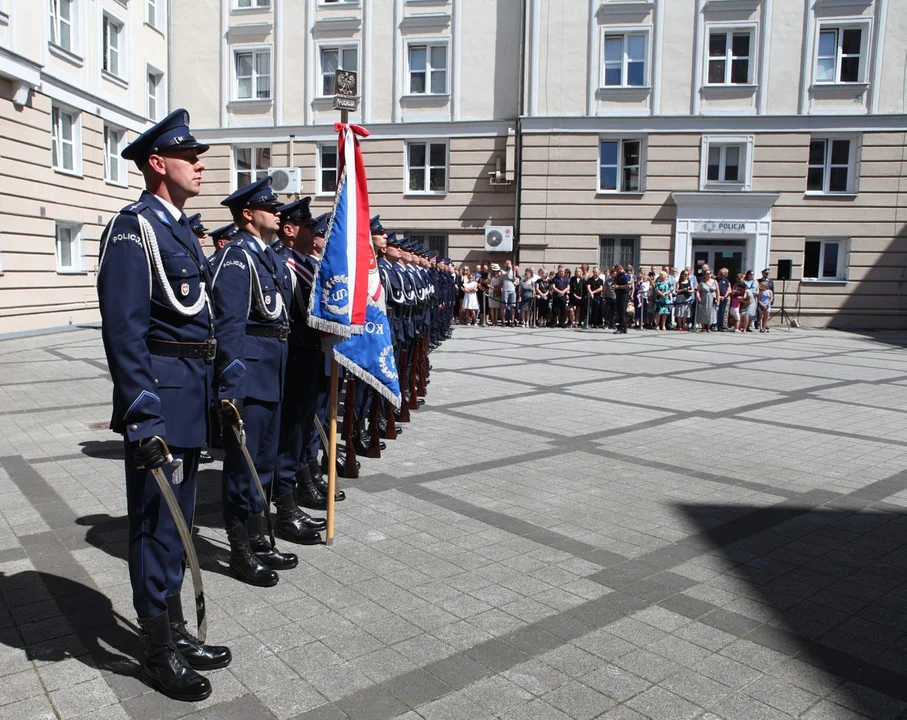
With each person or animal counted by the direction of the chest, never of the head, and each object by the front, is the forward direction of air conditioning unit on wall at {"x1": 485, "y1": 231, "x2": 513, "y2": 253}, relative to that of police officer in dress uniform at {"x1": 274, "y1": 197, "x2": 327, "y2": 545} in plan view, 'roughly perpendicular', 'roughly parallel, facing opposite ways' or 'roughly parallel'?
roughly perpendicular

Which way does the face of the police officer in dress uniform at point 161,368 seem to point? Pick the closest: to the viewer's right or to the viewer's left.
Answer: to the viewer's right

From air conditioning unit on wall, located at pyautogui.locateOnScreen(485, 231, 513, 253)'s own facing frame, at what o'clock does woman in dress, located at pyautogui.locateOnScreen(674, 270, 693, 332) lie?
The woman in dress is roughly at 10 o'clock from the air conditioning unit on wall.

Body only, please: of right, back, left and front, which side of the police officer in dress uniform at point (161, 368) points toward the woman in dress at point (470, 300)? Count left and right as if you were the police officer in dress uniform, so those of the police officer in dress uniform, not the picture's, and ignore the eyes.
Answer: left

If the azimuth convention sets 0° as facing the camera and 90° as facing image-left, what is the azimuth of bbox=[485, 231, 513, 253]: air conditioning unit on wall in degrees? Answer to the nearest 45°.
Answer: approximately 0°

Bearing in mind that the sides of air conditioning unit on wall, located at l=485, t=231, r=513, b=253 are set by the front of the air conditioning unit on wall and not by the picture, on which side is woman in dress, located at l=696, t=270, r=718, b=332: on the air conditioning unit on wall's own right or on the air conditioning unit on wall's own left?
on the air conditioning unit on wall's own left

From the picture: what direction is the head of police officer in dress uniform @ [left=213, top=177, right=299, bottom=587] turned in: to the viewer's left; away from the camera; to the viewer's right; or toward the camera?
to the viewer's right

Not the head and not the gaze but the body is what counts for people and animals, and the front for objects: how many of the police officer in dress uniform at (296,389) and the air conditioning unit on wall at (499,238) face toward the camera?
1

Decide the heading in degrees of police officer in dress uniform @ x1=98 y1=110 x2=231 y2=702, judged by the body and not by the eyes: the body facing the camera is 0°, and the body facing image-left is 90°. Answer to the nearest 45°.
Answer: approximately 270°

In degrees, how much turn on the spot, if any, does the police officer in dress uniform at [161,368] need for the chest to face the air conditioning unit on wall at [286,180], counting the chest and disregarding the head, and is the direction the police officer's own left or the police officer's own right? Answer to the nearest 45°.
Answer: approximately 90° to the police officer's own left

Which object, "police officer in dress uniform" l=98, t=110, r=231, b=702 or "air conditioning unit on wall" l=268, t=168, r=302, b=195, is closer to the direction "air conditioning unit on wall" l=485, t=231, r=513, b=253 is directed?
the police officer in dress uniform

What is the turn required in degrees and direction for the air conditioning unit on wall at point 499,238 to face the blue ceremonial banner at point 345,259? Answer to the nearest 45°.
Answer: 0° — it already faces it

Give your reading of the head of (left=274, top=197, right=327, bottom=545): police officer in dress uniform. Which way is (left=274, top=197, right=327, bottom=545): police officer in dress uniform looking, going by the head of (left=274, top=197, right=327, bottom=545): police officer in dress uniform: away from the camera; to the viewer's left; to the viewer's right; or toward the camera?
to the viewer's right

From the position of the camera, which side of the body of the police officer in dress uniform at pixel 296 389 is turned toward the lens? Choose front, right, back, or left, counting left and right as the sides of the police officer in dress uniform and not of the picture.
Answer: right

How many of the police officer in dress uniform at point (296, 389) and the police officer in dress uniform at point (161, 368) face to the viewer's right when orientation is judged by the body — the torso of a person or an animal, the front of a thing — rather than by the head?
2
